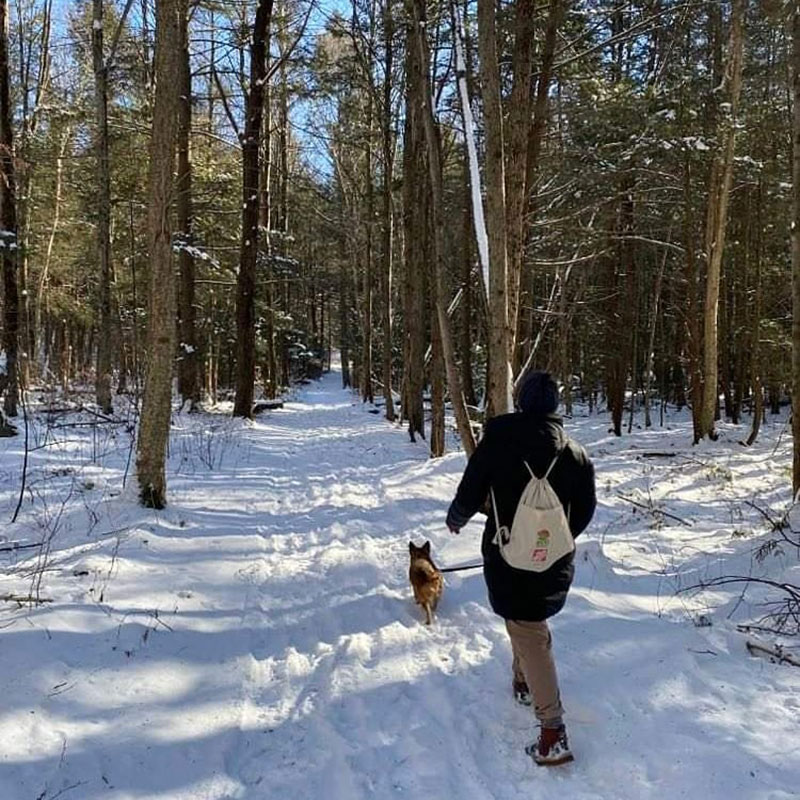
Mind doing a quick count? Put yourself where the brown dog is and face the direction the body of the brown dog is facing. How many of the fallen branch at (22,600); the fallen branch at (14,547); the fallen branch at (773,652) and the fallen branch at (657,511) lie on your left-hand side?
2

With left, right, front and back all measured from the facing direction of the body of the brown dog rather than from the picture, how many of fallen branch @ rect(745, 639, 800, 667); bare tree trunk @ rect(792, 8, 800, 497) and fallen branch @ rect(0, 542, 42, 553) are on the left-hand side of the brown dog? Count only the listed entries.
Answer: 1

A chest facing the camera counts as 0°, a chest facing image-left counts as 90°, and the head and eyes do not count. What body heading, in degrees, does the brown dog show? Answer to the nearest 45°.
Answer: approximately 180°

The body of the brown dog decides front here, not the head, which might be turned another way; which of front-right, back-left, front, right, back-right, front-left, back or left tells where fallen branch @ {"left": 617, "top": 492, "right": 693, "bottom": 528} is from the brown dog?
front-right

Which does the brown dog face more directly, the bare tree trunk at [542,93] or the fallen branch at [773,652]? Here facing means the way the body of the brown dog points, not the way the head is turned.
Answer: the bare tree trunk

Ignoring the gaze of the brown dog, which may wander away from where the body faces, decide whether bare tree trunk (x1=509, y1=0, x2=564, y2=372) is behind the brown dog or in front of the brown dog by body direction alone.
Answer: in front

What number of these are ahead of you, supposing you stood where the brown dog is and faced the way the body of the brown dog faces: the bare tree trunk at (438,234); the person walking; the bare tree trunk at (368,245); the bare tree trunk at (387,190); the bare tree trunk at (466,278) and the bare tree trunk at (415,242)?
5

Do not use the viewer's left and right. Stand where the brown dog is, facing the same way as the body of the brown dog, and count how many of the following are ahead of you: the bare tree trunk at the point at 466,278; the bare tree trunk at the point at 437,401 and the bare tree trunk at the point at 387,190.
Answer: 3

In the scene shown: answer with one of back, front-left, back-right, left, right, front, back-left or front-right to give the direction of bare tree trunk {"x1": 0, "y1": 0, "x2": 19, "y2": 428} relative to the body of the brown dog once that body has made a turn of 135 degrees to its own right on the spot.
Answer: back

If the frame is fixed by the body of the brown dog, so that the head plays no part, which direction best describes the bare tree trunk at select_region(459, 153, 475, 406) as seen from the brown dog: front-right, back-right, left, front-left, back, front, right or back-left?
front

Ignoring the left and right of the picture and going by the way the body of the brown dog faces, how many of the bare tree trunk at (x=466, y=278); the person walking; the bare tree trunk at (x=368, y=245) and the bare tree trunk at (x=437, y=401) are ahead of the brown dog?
3

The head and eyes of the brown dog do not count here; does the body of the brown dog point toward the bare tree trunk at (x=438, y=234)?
yes

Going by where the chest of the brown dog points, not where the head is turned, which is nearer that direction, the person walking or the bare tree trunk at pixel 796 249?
the bare tree trunk

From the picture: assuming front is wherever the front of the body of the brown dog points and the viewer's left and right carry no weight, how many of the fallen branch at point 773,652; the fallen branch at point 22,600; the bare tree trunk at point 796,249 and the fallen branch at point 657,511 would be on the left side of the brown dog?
1

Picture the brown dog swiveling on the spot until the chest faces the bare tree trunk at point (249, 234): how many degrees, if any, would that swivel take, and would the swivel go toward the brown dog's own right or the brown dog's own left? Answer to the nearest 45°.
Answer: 0° — it already faces it

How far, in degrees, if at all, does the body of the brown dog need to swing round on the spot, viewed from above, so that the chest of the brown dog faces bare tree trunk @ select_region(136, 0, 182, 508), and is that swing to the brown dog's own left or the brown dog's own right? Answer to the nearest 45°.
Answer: approximately 45° to the brown dog's own left

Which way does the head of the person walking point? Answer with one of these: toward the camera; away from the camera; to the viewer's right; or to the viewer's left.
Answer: away from the camera
